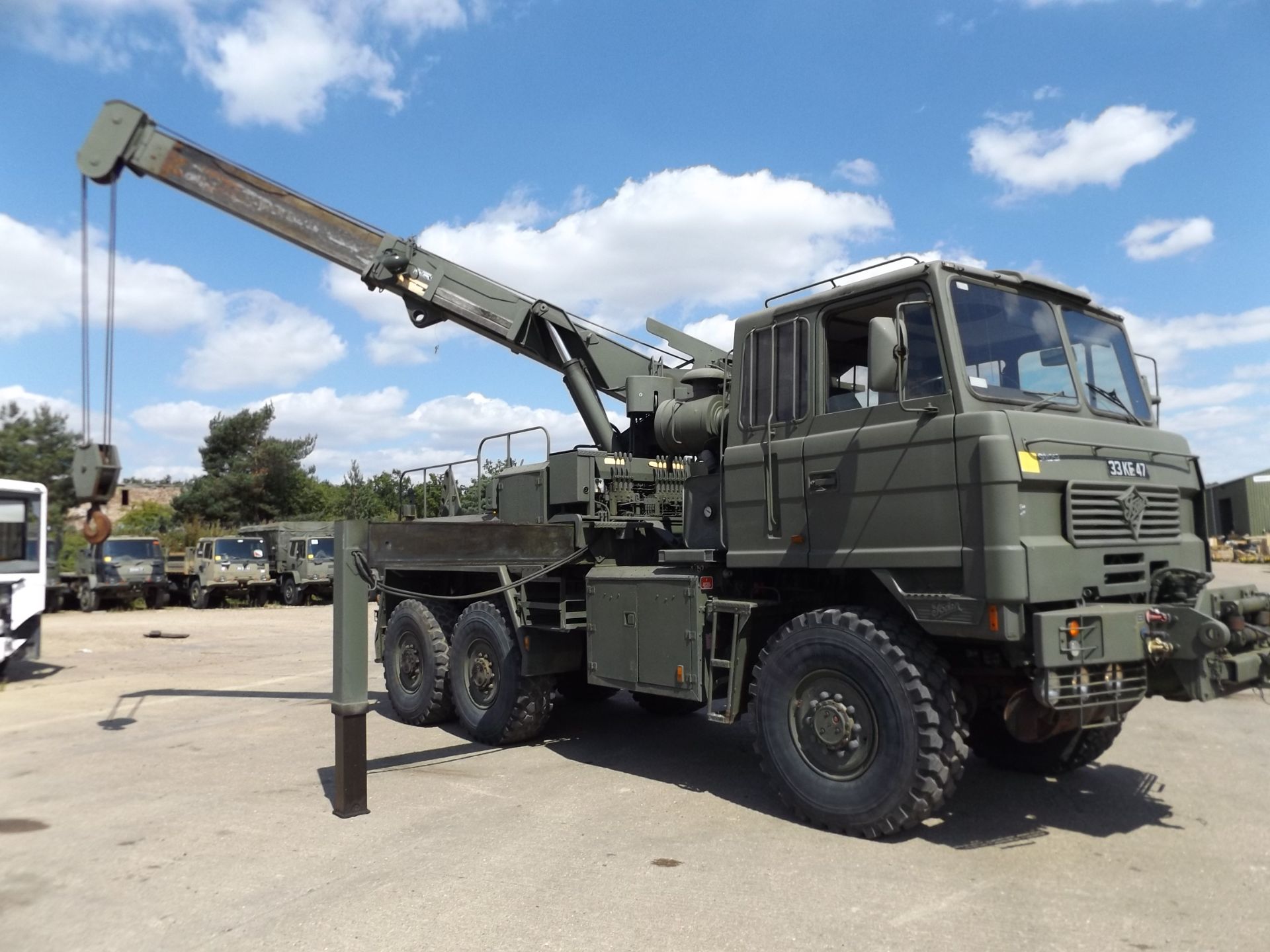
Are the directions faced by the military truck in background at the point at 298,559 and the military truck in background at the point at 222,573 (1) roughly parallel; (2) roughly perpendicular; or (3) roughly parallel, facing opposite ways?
roughly parallel

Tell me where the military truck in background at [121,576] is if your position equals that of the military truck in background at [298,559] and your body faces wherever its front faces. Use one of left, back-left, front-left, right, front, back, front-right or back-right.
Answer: back-right

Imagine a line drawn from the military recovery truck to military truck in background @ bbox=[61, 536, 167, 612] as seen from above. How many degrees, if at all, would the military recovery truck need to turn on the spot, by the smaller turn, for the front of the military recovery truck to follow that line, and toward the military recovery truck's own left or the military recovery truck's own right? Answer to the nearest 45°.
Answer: approximately 180°

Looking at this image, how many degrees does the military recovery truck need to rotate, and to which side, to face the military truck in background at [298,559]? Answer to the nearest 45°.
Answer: approximately 180°

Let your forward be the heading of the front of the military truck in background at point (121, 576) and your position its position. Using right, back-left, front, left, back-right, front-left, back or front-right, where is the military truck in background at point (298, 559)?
front-left

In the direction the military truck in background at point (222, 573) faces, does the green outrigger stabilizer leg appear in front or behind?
in front

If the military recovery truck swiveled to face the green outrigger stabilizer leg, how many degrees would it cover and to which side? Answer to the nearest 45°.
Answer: approximately 135° to its right

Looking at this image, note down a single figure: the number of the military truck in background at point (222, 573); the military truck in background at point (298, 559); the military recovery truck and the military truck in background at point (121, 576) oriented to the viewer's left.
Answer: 0

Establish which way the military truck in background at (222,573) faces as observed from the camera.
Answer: facing the viewer and to the right of the viewer

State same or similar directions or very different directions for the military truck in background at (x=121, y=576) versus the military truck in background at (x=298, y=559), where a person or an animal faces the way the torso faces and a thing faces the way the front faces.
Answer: same or similar directions

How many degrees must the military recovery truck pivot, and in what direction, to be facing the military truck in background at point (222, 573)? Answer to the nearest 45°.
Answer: approximately 180°

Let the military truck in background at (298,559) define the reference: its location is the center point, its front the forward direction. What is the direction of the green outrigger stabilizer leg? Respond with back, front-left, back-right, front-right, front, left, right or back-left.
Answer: front-right

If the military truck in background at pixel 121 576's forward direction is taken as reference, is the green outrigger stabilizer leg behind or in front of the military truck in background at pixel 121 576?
in front
